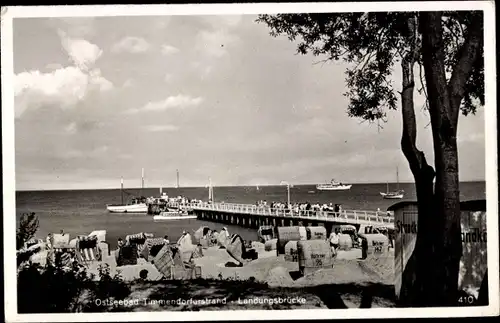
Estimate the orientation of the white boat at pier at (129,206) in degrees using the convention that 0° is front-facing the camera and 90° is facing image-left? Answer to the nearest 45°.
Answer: approximately 90°

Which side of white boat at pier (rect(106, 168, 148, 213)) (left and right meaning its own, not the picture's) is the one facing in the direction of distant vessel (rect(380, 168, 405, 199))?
back

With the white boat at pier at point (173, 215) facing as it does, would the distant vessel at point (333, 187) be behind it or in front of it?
behind

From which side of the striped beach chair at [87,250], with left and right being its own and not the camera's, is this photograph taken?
front

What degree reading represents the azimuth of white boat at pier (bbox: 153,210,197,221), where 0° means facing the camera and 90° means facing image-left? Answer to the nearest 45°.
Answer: approximately 90°

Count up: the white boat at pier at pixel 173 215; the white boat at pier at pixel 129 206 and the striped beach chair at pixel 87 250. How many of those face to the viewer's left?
2
